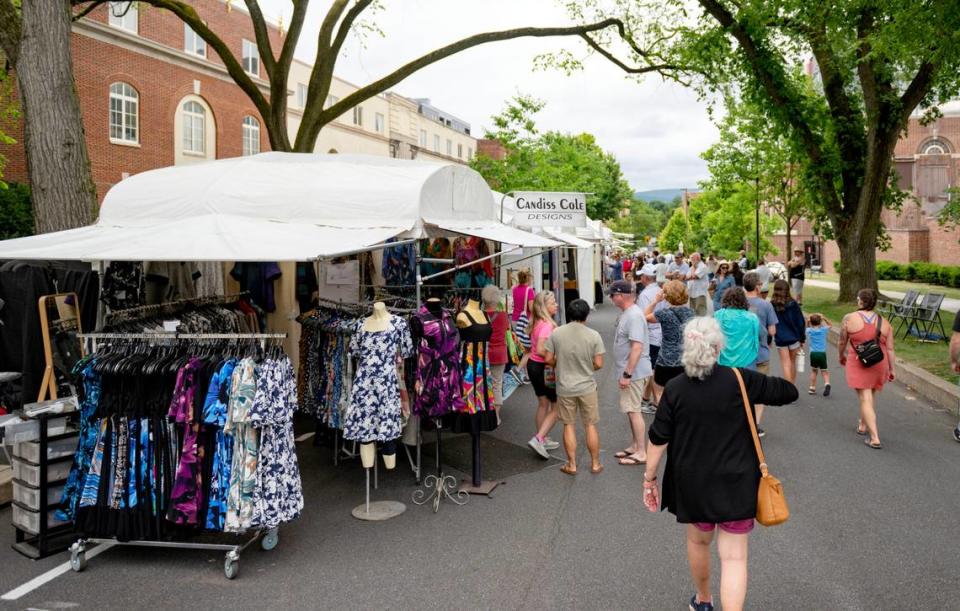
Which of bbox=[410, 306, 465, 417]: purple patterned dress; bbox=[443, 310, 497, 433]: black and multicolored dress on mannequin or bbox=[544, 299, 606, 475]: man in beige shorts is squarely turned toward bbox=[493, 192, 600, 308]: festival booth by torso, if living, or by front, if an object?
the man in beige shorts

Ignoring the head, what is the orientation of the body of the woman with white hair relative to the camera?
away from the camera

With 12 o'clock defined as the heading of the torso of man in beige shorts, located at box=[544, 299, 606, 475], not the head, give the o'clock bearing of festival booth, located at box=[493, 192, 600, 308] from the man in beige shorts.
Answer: The festival booth is roughly at 12 o'clock from the man in beige shorts.

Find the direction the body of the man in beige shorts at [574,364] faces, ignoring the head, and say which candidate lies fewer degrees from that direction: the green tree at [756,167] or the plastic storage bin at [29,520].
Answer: the green tree

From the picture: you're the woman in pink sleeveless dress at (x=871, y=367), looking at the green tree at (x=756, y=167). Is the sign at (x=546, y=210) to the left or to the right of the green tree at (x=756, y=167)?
left

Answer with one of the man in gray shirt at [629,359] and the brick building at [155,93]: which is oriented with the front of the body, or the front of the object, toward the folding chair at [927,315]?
the brick building

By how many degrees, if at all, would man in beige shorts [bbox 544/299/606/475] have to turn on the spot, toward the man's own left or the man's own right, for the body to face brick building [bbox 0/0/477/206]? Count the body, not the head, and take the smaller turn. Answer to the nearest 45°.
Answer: approximately 45° to the man's own left

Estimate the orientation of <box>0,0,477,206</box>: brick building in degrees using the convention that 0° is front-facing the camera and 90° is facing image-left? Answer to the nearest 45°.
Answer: approximately 315°

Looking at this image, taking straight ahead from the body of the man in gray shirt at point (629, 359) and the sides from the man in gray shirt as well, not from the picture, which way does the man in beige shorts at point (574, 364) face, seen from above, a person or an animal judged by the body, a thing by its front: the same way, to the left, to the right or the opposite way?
to the right

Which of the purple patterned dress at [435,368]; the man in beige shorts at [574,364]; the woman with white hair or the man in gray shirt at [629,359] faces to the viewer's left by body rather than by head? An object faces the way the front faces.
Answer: the man in gray shirt

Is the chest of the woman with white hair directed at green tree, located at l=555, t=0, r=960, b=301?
yes

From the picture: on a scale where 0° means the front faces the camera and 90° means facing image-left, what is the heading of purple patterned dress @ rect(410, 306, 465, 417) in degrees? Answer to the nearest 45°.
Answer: approximately 315°

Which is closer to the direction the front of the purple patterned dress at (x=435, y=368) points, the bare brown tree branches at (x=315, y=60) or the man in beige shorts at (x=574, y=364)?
the man in beige shorts

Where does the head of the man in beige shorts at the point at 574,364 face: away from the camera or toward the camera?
away from the camera

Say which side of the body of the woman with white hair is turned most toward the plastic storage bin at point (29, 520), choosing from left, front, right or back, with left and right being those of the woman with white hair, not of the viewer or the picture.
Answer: left

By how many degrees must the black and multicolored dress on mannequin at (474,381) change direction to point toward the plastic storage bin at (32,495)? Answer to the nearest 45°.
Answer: approximately 135° to its right
